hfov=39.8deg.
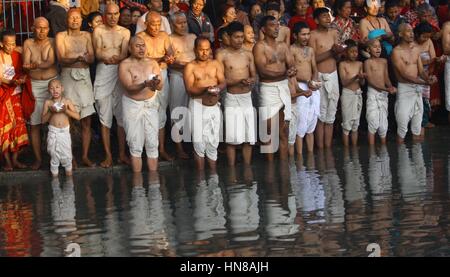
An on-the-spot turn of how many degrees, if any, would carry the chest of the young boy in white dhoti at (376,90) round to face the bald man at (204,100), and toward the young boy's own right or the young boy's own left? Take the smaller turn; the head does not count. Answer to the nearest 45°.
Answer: approximately 90° to the young boy's own right

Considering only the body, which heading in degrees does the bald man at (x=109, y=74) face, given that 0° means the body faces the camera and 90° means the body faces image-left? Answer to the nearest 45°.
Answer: approximately 0°

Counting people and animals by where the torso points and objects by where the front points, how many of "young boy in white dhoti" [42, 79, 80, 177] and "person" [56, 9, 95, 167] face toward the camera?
2

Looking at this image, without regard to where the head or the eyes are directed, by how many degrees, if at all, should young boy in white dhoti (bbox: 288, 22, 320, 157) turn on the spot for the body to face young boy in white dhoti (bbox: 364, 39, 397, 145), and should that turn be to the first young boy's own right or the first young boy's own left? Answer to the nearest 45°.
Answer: approximately 90° to the first young boy's own left

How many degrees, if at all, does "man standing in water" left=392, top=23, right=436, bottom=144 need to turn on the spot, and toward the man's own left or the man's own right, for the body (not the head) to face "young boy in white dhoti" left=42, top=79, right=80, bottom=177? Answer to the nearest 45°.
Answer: approximately 90° to the man's own right

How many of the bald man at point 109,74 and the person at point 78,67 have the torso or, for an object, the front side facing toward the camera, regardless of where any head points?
2

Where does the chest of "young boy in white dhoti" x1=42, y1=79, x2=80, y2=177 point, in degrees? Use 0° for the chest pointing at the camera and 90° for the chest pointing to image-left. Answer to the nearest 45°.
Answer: approximately 0°
